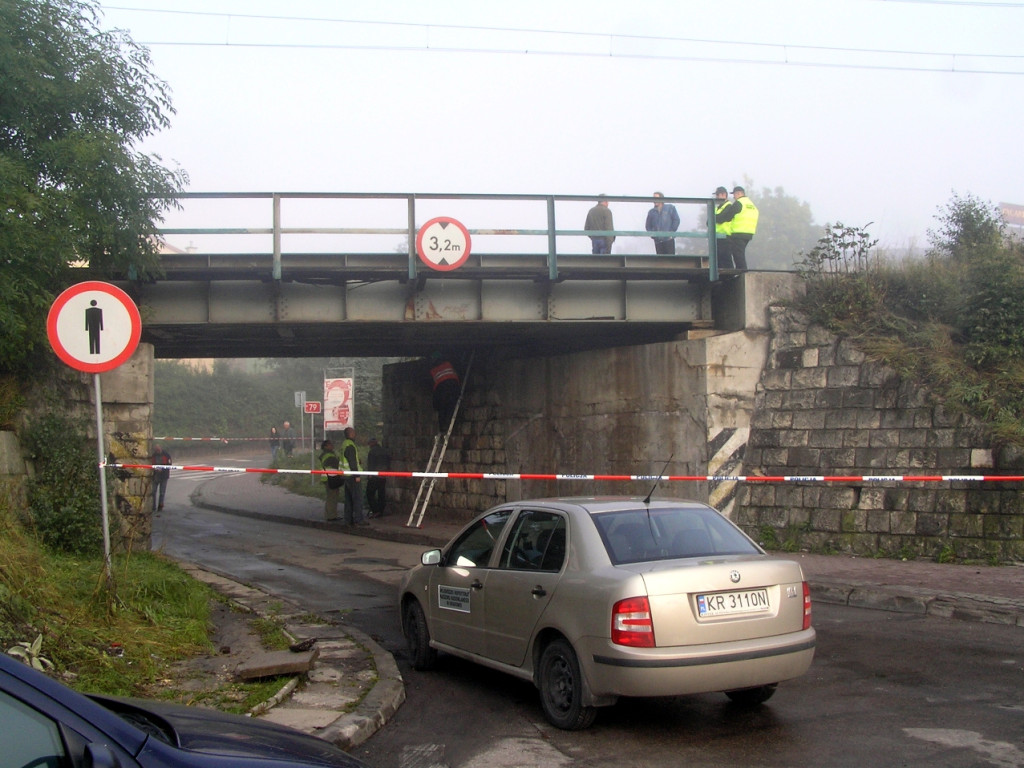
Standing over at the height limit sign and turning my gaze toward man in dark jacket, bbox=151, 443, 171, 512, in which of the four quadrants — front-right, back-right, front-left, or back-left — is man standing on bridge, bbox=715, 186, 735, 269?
back-right

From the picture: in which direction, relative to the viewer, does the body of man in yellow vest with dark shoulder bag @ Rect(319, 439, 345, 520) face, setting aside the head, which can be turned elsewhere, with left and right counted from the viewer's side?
facing to the right of the viewer

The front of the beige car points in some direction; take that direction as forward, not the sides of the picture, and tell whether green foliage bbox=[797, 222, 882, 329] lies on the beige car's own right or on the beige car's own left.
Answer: on the beige car's own right

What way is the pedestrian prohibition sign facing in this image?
toward the camera

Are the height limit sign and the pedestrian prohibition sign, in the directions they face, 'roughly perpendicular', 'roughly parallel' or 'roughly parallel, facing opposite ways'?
roughly parallel

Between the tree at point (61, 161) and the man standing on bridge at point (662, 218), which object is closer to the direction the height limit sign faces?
the tree

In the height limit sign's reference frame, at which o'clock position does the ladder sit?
The ladder is roughly at 6 o'clock from the height limit sign.

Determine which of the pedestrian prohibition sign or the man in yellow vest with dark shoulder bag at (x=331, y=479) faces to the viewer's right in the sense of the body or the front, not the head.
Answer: the man in yellow vest with dark shoulder bag

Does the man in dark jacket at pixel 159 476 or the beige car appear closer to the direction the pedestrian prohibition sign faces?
the beige car

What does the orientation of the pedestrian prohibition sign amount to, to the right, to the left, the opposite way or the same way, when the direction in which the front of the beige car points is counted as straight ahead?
the opposite way

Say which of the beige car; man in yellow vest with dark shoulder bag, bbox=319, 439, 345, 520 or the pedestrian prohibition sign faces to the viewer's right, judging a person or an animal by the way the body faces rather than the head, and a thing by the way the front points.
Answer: the man in yellow vest with dark shoulder bag

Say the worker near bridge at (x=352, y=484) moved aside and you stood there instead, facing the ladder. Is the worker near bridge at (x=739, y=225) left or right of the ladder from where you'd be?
right
